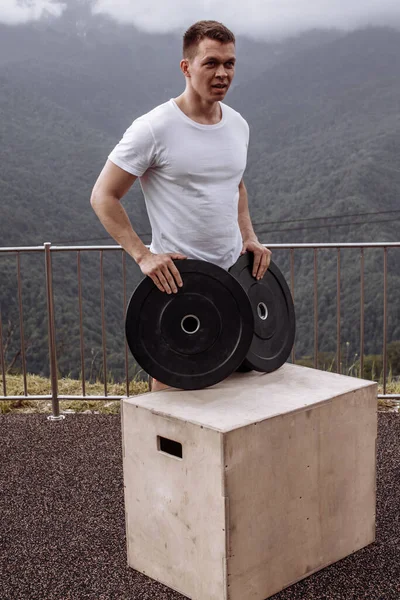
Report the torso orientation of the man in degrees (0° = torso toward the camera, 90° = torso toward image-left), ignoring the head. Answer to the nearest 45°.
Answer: approximately 315°
